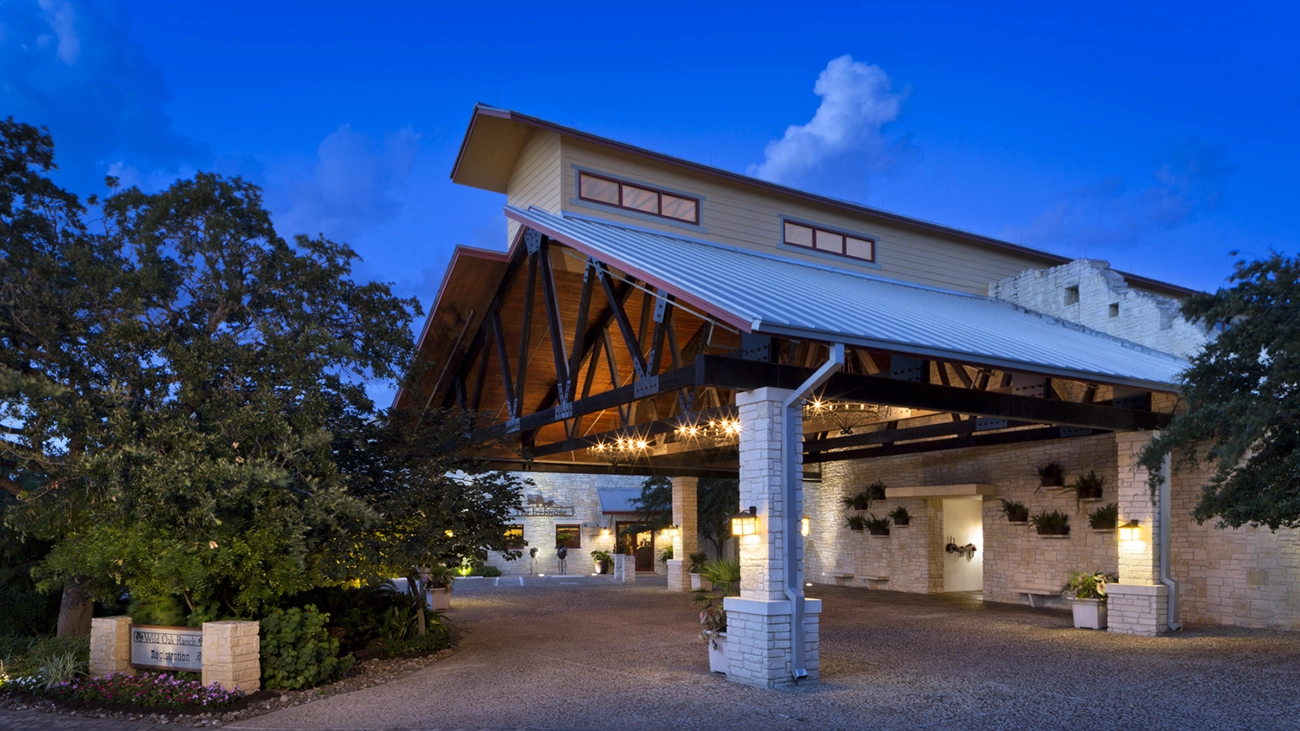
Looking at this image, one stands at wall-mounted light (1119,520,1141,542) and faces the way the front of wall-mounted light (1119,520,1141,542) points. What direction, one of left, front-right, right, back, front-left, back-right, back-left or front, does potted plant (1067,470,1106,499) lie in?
back-right

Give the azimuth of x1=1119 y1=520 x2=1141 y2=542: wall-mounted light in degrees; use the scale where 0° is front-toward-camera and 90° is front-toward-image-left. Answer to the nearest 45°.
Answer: approximately 45°

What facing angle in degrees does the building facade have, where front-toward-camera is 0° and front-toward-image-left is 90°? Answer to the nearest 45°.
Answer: approximately 45°

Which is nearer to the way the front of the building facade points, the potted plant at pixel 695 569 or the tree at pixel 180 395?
the tree
